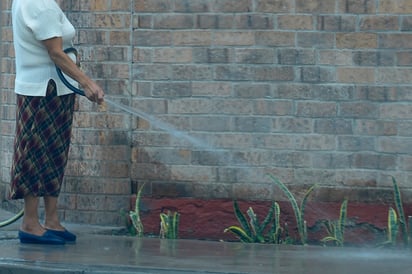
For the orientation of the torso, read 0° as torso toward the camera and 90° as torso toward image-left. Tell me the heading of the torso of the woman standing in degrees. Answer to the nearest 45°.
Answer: approximately 270°

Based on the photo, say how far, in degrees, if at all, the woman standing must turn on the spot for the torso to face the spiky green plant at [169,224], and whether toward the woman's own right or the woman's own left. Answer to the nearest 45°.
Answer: approximately 45° to the woman's own left

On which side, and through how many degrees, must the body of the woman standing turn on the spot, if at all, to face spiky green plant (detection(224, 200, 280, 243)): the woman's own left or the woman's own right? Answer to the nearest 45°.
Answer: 0° — they already face it

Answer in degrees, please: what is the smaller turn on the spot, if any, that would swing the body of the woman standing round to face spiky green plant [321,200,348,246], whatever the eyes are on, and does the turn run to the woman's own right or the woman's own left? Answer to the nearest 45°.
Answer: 0° — they already face it

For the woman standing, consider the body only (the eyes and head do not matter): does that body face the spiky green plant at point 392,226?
yes
